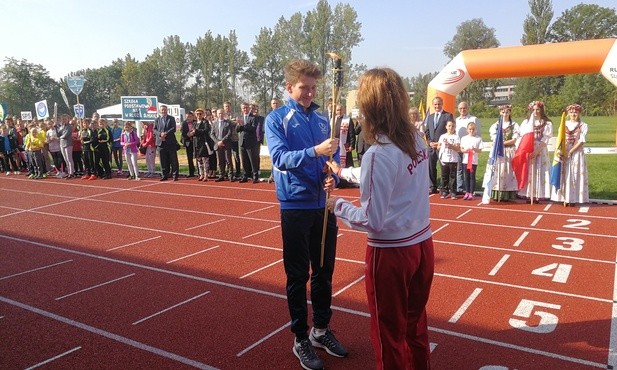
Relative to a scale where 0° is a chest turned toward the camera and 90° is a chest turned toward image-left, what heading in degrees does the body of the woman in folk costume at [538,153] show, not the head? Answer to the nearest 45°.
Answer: approximately 0°

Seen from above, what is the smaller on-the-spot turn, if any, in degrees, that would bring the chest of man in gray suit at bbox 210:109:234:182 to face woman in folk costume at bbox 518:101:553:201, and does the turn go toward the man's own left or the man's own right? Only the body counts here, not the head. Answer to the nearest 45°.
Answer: approximately 45° to the man's own left

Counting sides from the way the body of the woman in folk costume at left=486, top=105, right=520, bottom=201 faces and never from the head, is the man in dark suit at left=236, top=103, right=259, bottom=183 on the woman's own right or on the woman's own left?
on the woman's own right

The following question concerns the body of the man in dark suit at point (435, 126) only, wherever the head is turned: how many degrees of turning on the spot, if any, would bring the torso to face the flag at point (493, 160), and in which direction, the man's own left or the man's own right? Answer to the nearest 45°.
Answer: approximately 45° to the man's own left

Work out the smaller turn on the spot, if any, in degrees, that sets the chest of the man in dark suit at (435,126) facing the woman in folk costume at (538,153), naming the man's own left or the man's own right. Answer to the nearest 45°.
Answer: approximately 90° to the man's own left

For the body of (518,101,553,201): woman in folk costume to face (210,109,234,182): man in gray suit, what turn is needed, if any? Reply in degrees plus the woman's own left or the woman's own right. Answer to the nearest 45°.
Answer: approximately 90° to the woman's own right

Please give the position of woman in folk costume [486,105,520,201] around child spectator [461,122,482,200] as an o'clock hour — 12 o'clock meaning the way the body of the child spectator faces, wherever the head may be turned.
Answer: The woman in folk costume is roughly at 9 o'clock from the child spectator.

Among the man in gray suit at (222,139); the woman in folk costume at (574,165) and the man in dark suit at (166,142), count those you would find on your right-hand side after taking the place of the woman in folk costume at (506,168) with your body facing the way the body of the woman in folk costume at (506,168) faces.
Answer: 2
